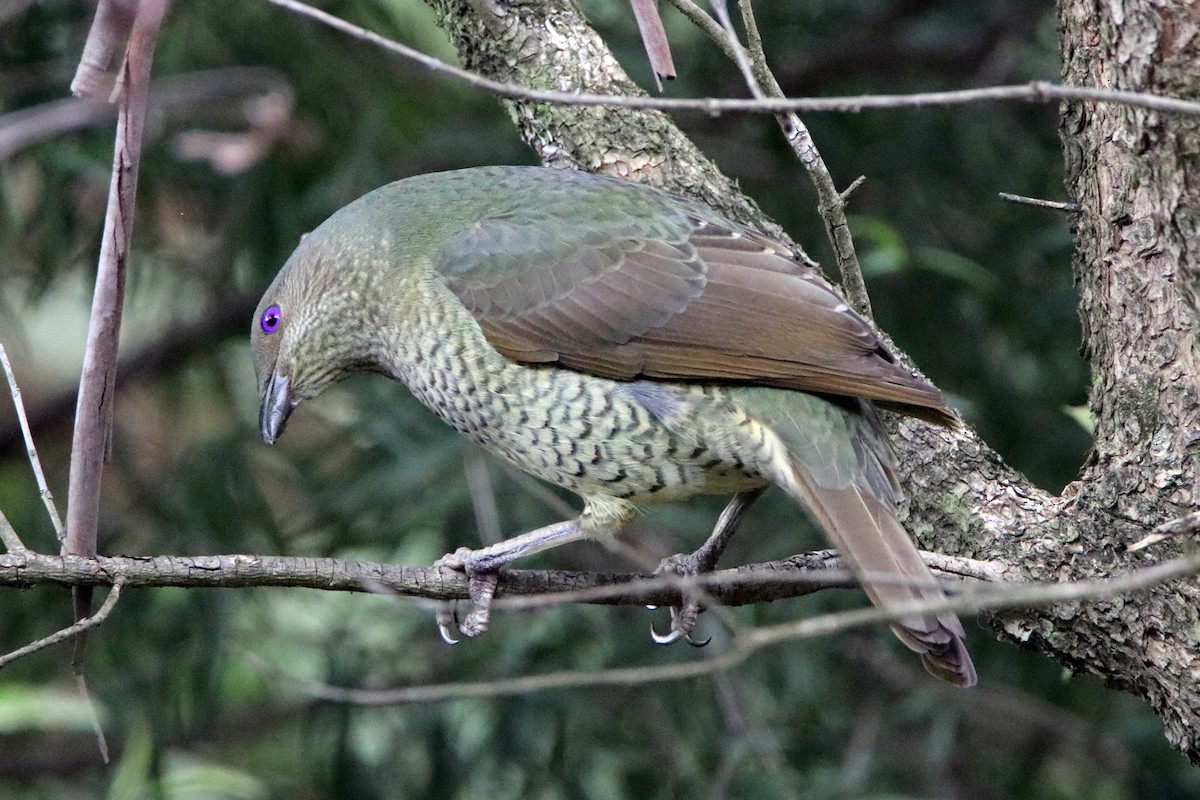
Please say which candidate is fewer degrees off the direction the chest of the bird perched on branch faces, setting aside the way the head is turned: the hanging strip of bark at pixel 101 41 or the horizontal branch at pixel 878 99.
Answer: the hanging strip of bark

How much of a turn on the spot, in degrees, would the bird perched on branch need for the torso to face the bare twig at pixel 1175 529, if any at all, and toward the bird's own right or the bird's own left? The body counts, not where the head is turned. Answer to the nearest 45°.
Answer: approximately 135° to the bird's own left

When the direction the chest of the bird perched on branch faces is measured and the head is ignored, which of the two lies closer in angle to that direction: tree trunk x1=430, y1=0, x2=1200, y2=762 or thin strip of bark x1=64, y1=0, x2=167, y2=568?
the thin strip of bark

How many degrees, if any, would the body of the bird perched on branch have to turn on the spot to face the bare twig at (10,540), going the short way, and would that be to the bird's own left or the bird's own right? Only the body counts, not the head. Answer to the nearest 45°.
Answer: approximately 45° to the bird's own left

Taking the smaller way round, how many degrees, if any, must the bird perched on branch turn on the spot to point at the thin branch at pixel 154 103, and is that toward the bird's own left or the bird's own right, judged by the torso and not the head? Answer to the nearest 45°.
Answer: approximately 45° to the bird's own right

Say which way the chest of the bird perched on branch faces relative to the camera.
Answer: to the viewer's left
